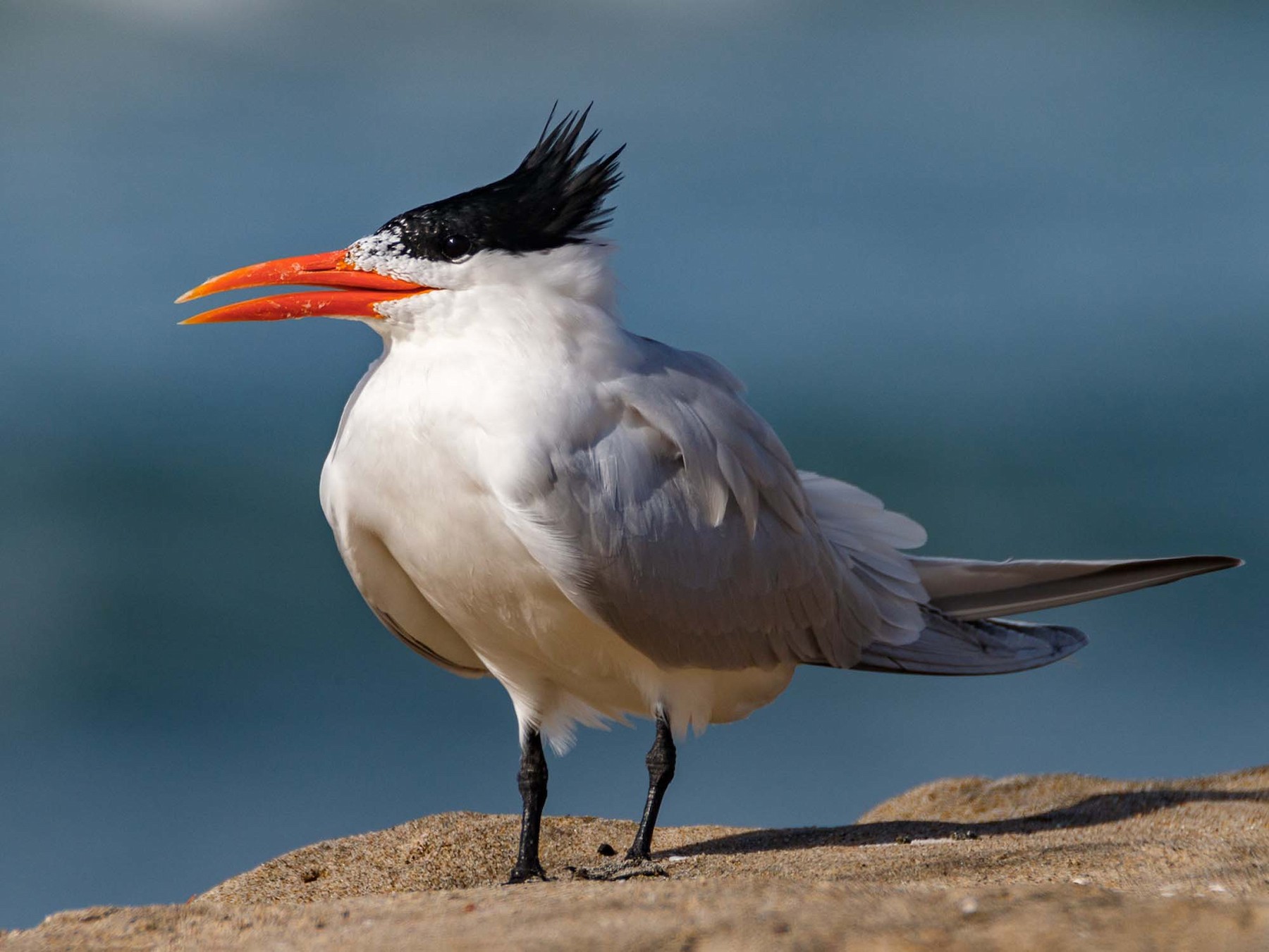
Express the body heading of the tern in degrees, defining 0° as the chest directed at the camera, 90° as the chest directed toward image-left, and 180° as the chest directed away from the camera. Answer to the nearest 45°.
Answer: approximately 45°
